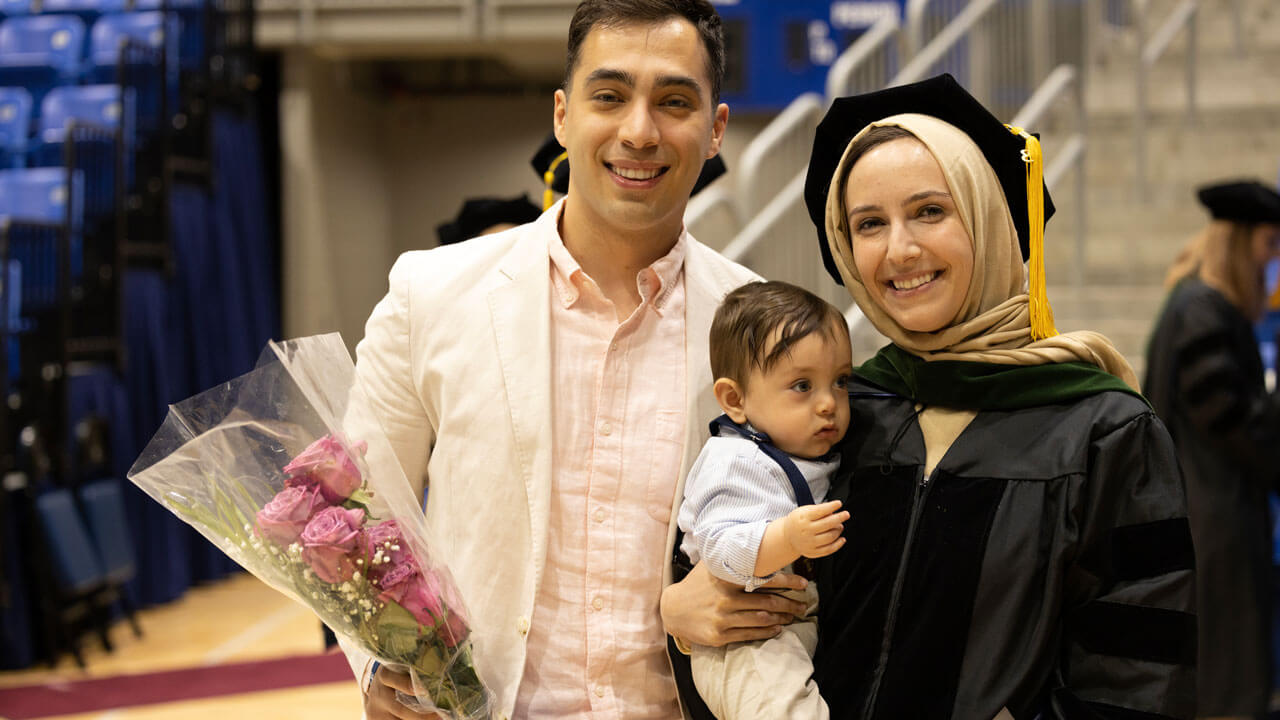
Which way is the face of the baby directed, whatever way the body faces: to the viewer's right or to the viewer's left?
to the viewer's right

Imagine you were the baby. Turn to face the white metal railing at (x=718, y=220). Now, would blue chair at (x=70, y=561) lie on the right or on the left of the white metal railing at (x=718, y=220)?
left

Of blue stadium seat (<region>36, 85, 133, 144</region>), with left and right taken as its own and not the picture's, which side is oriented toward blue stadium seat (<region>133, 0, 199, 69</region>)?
back

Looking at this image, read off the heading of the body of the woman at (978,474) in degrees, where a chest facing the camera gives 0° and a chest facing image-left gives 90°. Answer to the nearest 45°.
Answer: approximately 45°

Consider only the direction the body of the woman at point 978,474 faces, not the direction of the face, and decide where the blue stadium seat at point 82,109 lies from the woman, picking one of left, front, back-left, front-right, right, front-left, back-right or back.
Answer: right

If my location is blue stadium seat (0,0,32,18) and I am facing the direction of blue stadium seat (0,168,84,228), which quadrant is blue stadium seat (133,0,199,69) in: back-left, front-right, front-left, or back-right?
front-left

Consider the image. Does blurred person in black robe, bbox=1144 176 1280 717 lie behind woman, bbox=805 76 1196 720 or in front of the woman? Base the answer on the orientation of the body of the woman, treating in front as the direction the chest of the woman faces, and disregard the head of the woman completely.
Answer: behind

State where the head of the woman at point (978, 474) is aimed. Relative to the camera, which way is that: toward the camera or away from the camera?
toward the camera

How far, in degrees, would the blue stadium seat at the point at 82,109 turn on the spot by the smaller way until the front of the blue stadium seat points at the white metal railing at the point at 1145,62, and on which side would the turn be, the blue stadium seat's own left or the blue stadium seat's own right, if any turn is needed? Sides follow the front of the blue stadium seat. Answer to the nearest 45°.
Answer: approximately 90° to the blue stadium seat's own left

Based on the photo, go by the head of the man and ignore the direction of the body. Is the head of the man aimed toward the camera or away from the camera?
toward the camera
